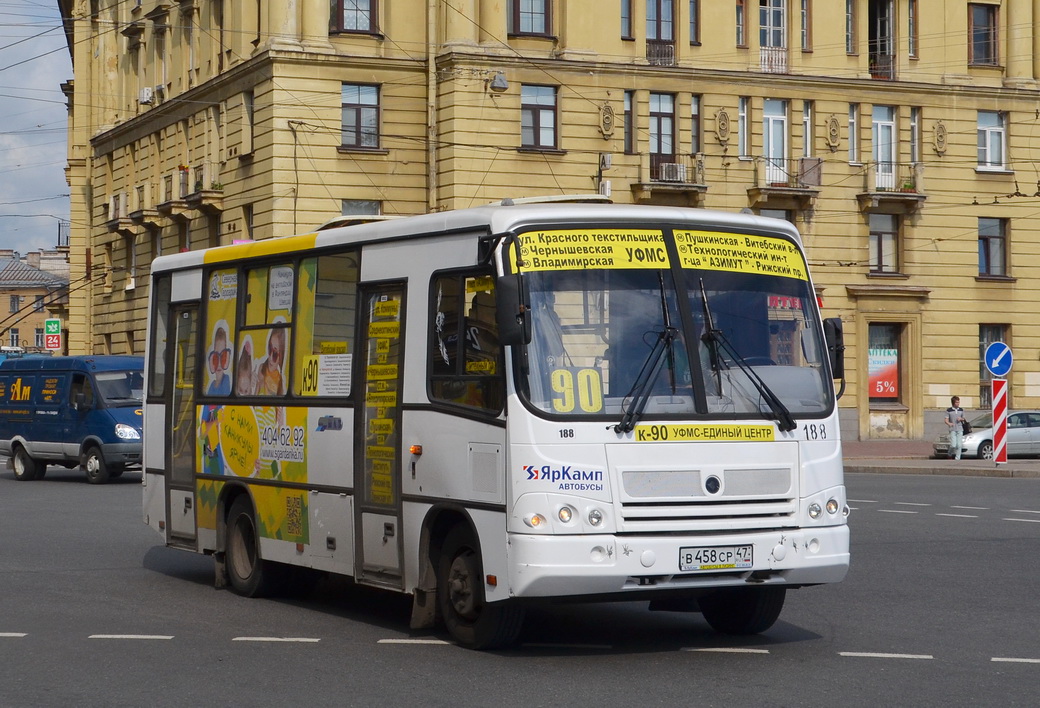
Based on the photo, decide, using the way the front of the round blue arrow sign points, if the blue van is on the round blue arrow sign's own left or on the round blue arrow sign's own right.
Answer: on the round blue arrow sign's own right

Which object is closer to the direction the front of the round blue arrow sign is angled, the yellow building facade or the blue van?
the blue van

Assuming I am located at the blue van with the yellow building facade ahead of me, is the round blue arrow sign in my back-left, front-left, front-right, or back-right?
front-right

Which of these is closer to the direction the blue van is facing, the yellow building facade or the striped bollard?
the striped bollard

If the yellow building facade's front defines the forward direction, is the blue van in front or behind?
in front

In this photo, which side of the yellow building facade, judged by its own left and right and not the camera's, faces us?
front

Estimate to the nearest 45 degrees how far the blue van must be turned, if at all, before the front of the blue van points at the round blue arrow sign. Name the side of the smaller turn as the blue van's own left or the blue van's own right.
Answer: approximately 45° to the blue van's own left

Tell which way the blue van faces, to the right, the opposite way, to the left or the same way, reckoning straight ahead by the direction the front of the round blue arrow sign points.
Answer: to the left

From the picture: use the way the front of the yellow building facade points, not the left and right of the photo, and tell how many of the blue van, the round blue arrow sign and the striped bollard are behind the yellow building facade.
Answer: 0

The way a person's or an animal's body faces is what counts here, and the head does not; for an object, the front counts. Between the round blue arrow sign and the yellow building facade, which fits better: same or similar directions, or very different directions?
same or similar directions

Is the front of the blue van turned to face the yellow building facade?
no

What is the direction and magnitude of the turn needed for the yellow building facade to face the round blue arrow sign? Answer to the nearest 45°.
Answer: approximately 45° to its left

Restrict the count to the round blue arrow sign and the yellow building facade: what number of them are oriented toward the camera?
2
